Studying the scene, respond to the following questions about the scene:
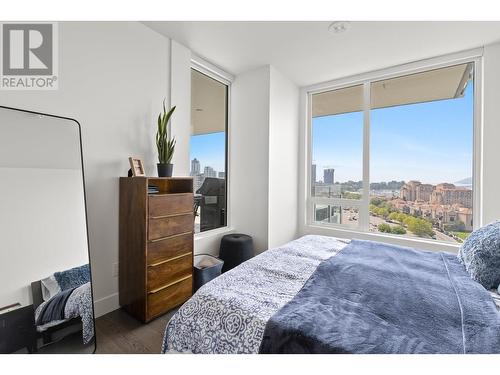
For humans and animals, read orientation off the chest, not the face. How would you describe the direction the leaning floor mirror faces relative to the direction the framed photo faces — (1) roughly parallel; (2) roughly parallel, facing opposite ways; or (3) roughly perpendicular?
roughly parallel

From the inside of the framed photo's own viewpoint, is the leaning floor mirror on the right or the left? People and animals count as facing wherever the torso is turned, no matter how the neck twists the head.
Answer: on its right

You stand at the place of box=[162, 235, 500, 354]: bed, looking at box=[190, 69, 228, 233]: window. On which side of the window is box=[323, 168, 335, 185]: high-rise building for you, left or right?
right

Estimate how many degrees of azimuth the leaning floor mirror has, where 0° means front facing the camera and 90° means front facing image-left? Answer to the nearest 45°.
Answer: approximately 315°

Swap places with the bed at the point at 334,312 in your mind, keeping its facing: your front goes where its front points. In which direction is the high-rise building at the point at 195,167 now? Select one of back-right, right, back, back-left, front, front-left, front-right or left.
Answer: front-right

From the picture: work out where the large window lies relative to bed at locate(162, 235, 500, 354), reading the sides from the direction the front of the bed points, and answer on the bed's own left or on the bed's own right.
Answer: on the bed's own right

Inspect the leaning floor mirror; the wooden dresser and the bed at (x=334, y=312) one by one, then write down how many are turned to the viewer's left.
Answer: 1

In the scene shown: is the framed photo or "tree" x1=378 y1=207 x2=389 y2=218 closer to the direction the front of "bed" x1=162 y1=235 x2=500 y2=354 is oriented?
the framed photo

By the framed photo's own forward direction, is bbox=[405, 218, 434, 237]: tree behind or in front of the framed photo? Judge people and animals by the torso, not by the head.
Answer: in front

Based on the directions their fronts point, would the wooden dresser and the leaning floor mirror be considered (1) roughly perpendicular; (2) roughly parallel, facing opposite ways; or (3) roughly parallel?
roughly parallel

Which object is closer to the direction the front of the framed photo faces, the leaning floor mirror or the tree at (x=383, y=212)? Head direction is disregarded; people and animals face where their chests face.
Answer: the tree

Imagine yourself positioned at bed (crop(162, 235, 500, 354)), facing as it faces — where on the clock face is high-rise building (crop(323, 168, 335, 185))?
The high-rise building is roughly at 3 o'clock from the bed.

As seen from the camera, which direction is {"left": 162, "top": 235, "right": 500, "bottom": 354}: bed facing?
to the viewer's left

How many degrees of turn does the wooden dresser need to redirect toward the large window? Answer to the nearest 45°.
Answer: approximately 45° to its left

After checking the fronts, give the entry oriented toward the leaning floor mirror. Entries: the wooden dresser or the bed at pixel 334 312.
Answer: the bed
